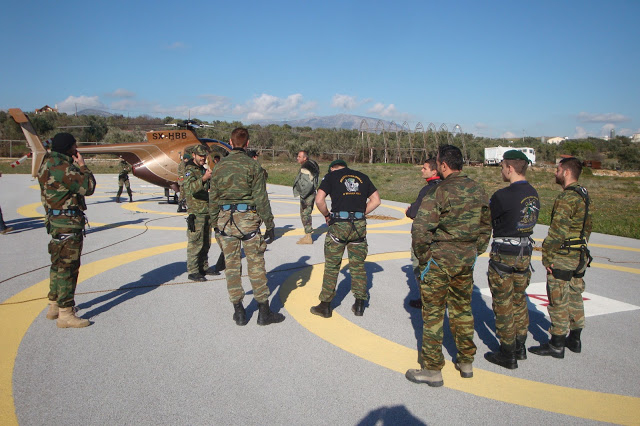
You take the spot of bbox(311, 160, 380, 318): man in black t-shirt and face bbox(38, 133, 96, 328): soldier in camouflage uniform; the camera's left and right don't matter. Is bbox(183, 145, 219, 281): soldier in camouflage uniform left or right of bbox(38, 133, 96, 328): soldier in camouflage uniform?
right

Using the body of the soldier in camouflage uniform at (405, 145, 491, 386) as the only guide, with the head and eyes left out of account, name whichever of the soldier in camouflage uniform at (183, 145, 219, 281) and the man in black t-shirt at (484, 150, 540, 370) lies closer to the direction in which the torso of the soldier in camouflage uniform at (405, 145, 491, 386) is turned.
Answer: the soldier in camouflage uniform

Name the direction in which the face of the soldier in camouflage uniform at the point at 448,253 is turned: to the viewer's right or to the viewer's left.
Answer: to the viewer's left

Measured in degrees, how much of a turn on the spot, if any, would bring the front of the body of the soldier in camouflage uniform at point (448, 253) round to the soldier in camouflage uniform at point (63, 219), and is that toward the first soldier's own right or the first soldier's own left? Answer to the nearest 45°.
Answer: approximately 45° to the first soldier's own left

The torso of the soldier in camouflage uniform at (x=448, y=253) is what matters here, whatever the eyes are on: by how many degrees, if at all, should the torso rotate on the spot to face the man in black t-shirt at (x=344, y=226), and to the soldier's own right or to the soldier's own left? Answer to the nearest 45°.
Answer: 0° — they already face them
